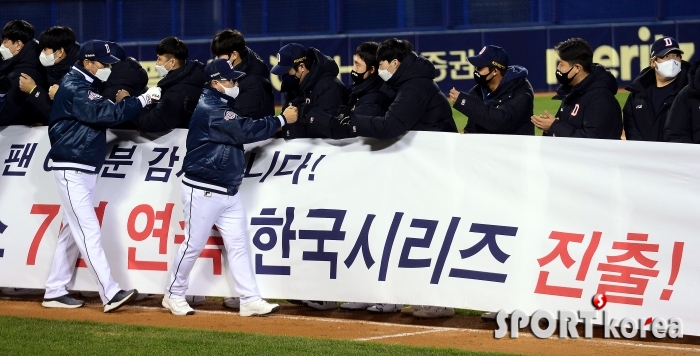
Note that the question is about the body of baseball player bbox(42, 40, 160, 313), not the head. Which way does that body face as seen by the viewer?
to the viewer's right

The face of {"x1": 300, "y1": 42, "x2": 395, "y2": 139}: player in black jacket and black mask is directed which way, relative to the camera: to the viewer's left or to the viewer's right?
to the viewer's left

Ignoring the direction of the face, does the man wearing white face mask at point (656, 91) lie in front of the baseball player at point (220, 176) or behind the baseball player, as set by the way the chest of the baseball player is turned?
in front

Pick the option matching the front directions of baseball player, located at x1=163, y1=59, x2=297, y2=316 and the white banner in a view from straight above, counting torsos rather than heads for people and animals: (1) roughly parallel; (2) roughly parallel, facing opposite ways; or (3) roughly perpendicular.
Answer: roughly perpendicular

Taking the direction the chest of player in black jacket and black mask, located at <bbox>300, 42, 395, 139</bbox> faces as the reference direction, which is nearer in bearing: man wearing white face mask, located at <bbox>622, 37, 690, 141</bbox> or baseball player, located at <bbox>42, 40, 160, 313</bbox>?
the baseball player

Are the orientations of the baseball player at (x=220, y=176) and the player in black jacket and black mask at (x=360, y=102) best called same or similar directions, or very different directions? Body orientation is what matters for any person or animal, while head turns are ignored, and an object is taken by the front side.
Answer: very different directions

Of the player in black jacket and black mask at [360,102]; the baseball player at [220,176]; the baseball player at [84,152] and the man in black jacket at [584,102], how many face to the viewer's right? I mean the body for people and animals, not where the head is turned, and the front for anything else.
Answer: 2

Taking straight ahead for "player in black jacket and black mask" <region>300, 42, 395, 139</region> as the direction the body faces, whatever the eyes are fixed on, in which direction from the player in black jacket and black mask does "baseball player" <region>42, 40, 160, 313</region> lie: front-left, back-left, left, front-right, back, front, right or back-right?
front

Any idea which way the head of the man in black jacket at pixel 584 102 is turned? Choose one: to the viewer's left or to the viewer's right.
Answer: to the viewer's left

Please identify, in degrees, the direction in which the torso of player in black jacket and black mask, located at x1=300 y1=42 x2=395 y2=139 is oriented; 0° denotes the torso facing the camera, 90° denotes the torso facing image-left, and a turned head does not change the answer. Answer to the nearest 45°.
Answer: approximately 90°
